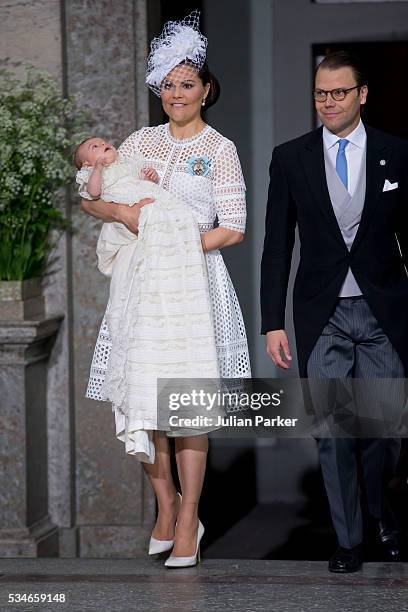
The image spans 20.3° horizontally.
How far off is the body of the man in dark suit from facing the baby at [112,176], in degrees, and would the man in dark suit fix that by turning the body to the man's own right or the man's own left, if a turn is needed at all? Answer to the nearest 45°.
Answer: approximately 90° to the man's own right

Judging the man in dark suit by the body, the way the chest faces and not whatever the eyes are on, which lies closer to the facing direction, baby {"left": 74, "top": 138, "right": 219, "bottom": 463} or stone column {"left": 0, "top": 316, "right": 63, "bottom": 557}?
the baby

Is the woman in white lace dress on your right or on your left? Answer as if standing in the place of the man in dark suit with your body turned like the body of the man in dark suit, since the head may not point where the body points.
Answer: on your right

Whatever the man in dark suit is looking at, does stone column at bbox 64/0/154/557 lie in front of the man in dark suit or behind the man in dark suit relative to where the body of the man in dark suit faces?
behind

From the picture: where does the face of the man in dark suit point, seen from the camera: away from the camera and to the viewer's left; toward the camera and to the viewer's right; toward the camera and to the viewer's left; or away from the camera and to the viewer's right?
toward the camera and to the viewer's left

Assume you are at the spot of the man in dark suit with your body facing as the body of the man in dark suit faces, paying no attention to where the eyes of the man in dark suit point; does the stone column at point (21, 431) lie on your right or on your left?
on your right

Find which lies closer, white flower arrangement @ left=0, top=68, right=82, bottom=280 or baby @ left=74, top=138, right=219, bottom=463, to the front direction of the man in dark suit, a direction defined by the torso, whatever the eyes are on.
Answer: the baby

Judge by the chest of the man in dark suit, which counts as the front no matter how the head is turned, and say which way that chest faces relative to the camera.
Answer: toward the camera

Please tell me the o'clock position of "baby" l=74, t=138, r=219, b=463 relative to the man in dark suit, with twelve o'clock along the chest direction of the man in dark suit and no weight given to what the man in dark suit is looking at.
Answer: The baby is roughly at 3 o'clock from the man in dark suit.

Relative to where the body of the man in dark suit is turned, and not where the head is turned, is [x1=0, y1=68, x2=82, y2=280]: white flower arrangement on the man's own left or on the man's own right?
on the man's own right
